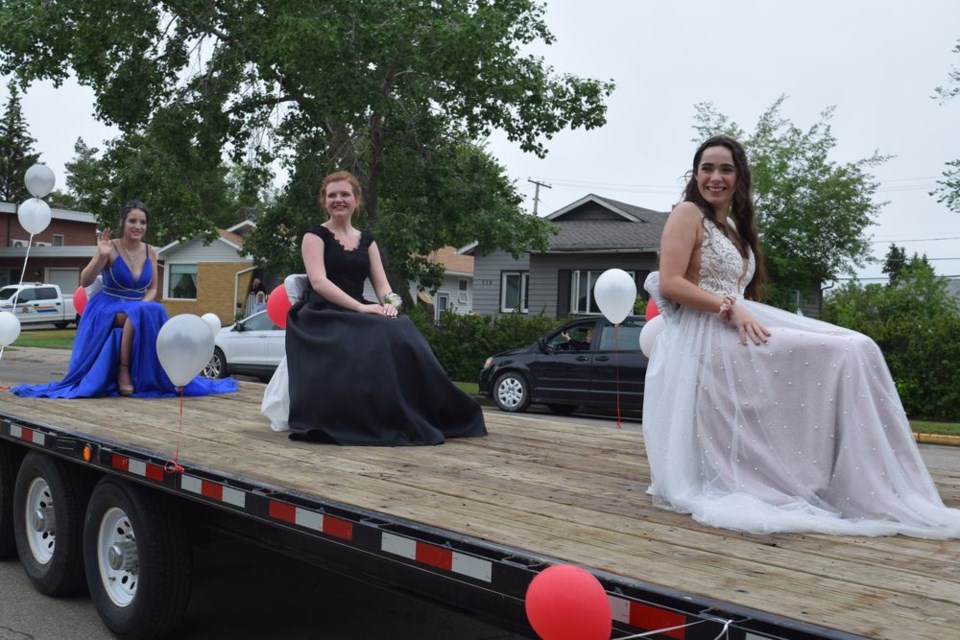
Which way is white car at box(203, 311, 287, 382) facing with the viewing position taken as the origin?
facing to the left of the viewer

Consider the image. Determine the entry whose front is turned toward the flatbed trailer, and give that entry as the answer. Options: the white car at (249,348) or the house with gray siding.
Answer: the house with gray siding

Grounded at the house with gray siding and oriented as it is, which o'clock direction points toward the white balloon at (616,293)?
The white balloon is roughly at 12 o'clock from the house with gray siding.

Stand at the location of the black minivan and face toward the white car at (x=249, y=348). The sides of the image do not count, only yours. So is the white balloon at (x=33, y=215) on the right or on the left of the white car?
left

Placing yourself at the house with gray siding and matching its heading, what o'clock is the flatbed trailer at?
The flatbed trailer is roughly at 12 o'clock from the house with gray siding.

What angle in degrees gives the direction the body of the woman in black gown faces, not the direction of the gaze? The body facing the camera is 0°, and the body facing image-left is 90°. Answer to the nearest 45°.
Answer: approximately 315°

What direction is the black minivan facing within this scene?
to the viewer's left
